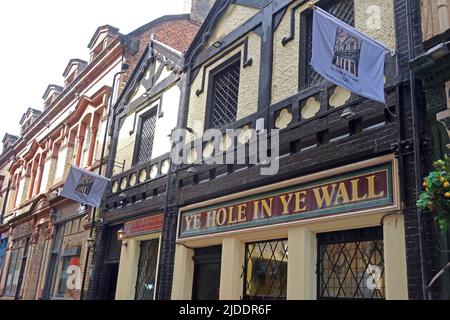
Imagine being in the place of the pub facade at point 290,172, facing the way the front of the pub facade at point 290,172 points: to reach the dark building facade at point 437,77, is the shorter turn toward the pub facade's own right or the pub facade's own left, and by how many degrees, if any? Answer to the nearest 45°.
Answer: approximately 90° to the pub facade's own left

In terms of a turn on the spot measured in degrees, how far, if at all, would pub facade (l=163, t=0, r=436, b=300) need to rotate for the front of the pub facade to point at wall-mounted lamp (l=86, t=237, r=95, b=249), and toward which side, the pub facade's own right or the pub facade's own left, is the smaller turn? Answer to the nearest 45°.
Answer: approximately 90° to the pub facade's own right

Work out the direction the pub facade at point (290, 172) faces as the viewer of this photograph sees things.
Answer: facing the viewer and to the left of the viewer

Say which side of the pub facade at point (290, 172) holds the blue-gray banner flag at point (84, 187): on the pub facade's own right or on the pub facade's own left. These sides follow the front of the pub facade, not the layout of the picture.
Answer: on the pub facade's own right
